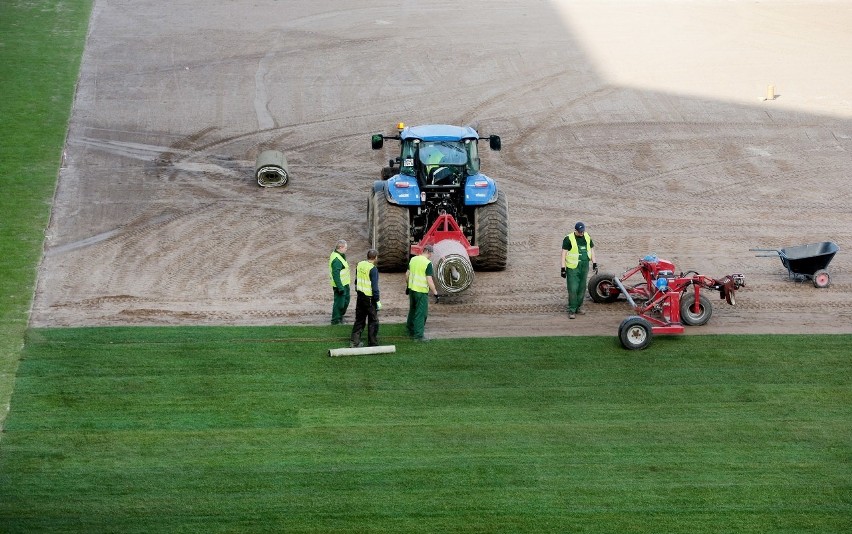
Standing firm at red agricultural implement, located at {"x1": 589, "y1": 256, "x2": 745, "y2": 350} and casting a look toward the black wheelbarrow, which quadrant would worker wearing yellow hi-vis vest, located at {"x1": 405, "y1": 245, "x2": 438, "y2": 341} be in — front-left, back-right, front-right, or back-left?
back-left

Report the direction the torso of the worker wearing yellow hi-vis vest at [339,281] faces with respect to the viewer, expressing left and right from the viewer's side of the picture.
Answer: facing to the right of the viewer

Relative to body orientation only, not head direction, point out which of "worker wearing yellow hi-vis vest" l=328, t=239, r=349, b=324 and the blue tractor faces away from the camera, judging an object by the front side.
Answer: the blue tractor

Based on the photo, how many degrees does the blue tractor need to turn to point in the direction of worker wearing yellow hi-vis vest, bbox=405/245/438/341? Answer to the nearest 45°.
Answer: approximately 180°

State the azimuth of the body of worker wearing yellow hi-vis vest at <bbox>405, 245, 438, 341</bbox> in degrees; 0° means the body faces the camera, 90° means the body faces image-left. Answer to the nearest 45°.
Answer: approximately 225°

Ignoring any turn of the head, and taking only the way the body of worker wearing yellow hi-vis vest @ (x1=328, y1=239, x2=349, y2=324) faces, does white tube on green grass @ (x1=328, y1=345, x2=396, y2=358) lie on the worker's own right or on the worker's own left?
on the worker's own right

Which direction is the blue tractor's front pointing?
away from the camera

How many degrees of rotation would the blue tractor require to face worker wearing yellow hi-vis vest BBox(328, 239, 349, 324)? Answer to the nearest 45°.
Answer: approximately 135° to its left

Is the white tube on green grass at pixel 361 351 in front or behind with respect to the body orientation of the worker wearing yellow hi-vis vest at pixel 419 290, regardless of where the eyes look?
behind
